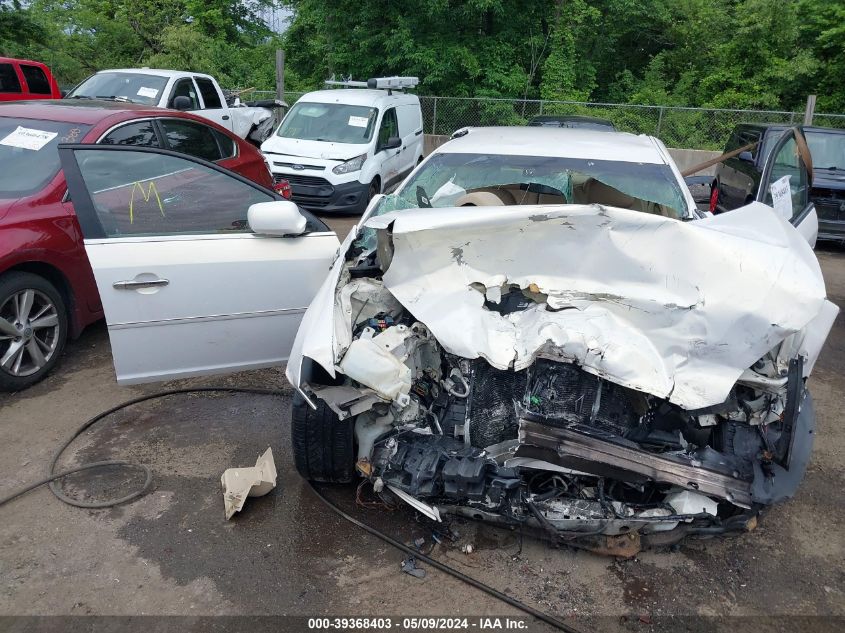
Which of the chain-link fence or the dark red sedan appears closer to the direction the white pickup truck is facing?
the dark red sedan

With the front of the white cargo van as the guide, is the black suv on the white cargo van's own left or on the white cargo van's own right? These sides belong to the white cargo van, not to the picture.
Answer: on the white cargo van's own left

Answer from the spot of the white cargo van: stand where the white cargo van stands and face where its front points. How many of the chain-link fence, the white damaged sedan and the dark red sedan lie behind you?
1

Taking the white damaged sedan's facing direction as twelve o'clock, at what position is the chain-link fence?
The chain-link fence is roughly at 6 o'clock from the white damaged sedan.

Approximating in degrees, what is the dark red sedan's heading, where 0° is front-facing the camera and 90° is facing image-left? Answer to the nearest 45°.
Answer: approximately 45°

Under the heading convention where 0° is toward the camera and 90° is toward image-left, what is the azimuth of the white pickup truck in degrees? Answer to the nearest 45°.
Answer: approximately 45°

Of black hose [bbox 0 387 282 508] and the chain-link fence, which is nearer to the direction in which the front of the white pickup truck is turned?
the black hose

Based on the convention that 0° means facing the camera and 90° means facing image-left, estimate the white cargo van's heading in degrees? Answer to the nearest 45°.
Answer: approximately 45°
